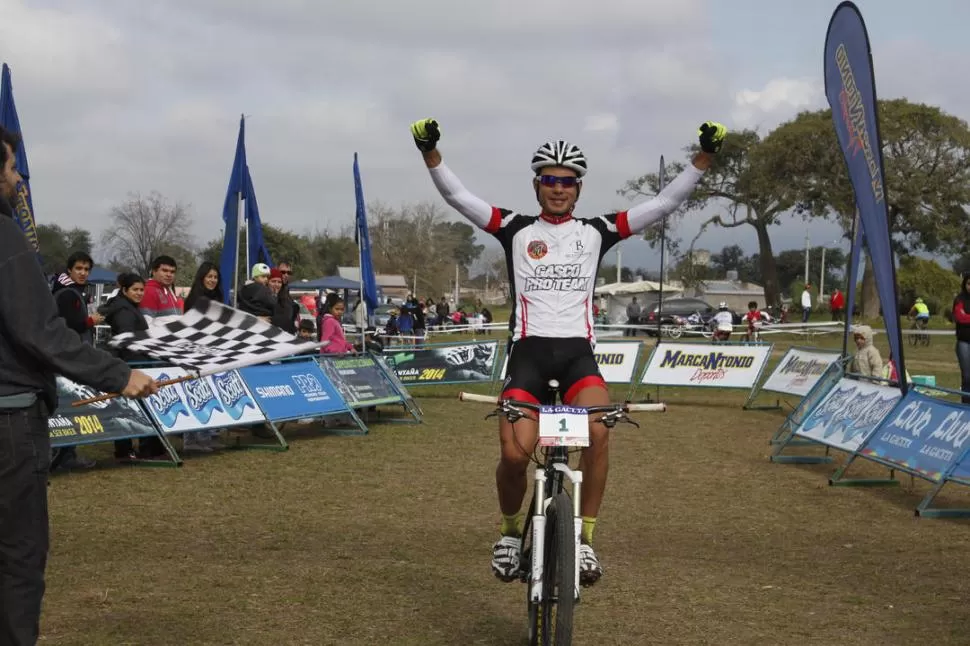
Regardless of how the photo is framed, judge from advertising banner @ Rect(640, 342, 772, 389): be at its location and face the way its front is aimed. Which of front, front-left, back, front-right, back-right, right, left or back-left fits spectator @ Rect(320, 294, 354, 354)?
front-right

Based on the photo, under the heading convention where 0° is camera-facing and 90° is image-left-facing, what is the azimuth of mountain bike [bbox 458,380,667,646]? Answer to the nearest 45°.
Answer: approximately 0°

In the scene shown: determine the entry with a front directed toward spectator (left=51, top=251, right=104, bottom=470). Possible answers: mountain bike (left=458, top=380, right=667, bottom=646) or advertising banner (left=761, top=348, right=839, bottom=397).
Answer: the advertising banner

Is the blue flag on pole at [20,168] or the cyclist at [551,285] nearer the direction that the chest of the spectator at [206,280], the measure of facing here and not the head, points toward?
the cyclist

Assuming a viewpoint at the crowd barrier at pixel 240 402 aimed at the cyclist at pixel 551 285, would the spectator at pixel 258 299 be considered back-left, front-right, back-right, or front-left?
back-left

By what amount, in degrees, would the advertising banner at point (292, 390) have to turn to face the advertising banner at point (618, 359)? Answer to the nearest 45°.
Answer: approximately 90° to its left

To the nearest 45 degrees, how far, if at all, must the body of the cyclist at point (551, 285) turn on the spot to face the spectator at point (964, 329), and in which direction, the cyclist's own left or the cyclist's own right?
approximately 135° to the cyclist's own left

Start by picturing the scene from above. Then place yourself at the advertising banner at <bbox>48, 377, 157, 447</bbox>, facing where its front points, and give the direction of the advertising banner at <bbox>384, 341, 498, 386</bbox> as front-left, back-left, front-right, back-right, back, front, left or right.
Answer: left

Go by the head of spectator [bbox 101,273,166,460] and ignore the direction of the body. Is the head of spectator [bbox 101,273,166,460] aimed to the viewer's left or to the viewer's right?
to the viewer's right

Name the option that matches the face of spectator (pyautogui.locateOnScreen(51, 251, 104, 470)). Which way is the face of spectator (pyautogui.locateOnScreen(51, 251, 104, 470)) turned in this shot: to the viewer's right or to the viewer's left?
to the viewer's right

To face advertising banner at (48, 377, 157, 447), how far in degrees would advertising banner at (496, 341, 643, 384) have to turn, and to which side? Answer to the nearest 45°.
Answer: approximately 45° to its right

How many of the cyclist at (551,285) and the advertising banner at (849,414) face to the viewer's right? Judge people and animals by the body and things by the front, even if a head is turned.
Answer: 0
